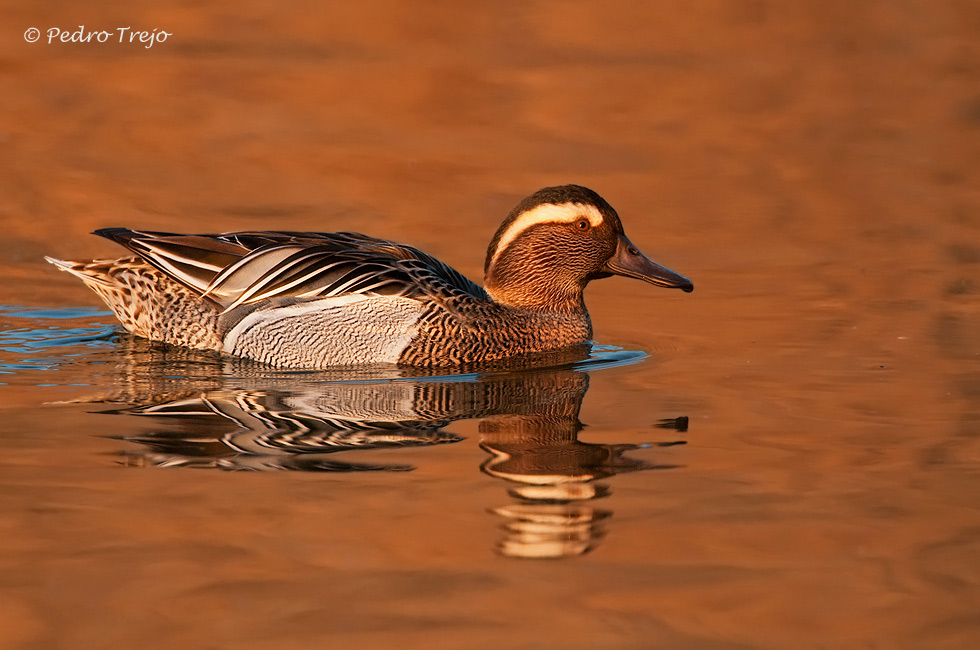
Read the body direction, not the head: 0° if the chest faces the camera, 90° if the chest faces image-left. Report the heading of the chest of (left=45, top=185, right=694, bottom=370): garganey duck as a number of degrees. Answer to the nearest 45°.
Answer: approximately 270°
